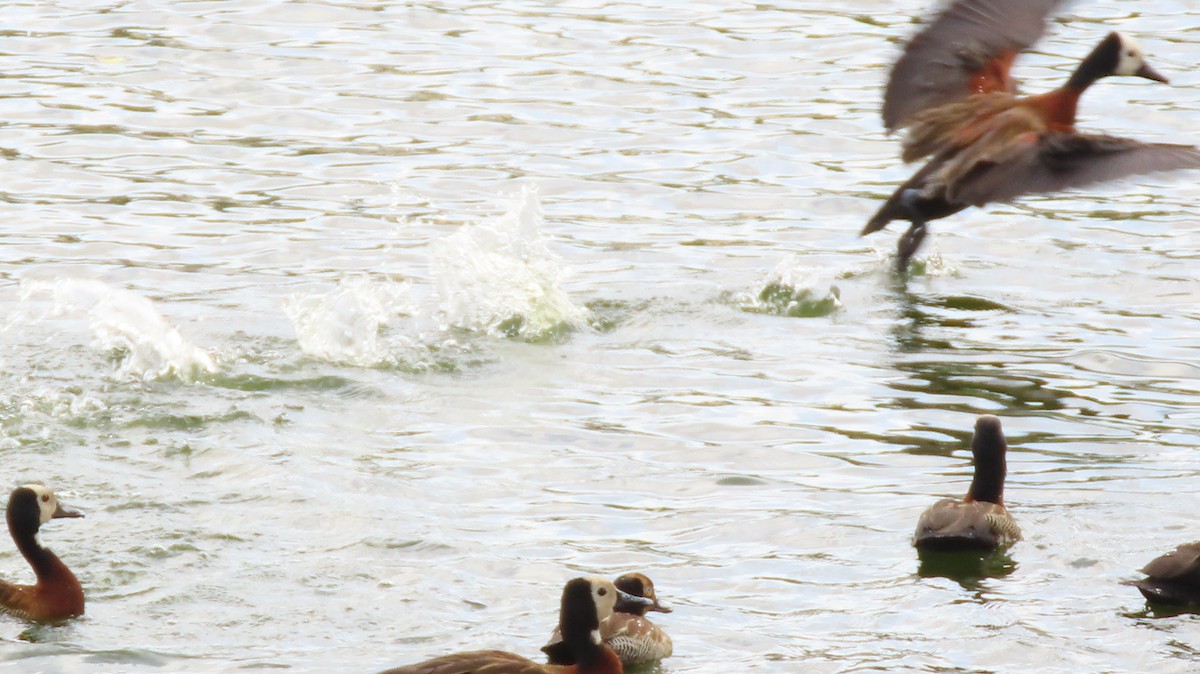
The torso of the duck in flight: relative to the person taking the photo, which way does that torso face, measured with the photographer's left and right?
facing away from the viewer and to the right of the viewer

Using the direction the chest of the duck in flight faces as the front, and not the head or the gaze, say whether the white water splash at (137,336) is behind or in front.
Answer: behind

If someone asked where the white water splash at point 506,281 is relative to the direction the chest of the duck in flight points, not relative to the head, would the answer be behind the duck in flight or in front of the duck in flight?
behind

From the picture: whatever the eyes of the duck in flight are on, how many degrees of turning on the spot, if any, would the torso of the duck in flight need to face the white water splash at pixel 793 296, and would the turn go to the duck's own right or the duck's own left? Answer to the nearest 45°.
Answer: approximately 135° to the duck's own left

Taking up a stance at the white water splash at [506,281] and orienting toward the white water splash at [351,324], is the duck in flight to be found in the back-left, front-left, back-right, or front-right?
back-left

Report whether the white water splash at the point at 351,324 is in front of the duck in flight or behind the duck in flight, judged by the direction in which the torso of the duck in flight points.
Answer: behind
